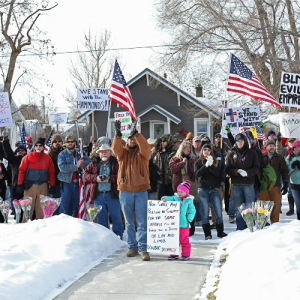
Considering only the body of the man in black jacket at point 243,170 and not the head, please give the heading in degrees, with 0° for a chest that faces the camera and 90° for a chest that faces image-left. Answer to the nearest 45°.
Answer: approximately 0°

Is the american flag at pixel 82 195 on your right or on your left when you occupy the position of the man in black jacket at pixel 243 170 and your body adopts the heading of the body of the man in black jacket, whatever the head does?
on your right

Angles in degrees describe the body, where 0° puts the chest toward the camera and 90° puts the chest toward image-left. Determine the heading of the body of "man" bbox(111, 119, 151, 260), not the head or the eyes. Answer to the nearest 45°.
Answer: approximately 0°

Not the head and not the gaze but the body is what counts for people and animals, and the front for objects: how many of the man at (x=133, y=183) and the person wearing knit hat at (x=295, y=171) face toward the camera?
2

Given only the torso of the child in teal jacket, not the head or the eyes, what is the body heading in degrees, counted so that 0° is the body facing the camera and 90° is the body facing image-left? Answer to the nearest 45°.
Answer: approximately 45°

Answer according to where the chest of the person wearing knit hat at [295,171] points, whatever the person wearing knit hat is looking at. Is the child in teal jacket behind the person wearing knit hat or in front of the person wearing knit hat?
in front

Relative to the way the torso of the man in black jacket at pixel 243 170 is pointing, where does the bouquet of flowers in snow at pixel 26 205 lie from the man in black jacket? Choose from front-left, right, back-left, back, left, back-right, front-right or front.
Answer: right

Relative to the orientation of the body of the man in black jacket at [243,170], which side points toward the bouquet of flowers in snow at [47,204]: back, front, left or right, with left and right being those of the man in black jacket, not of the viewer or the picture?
right

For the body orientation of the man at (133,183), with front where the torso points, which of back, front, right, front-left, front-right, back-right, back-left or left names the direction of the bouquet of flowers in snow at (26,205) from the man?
back-right
